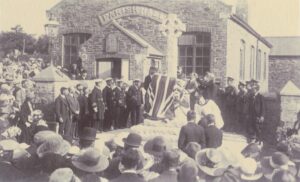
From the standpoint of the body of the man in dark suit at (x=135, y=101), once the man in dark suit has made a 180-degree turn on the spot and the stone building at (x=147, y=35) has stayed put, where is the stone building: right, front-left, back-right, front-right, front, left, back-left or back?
front

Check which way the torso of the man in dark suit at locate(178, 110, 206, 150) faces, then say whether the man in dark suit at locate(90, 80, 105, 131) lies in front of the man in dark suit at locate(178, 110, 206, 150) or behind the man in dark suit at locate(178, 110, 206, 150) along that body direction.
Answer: in front

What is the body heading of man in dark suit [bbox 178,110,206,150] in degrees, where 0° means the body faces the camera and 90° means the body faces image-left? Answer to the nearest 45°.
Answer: approximately 180°

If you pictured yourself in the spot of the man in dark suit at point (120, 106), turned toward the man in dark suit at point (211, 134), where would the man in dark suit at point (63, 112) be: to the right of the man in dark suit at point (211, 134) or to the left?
right

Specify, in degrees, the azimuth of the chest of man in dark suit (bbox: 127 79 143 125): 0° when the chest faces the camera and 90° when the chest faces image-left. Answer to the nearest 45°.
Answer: approximately 0°

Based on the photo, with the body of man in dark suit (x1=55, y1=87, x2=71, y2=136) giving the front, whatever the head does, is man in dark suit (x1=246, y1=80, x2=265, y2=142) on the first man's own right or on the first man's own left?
on the first man's own left

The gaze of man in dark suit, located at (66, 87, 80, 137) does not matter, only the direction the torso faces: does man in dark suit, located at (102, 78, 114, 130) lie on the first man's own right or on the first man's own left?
on the first man's own left

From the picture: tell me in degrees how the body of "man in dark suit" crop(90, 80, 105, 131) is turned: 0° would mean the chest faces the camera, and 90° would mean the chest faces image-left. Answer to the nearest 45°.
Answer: approximately 315°

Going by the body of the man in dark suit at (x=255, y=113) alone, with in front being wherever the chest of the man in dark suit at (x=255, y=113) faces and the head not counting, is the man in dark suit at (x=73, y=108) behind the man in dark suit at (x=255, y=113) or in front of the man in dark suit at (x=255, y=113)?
in front

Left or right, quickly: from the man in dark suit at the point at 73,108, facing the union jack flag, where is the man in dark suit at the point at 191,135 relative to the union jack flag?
right

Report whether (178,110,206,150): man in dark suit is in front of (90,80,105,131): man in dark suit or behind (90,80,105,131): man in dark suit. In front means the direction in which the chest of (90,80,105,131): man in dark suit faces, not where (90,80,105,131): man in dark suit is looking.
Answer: in front

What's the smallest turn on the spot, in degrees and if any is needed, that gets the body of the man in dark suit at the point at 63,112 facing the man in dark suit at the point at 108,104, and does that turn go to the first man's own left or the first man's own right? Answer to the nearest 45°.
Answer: approximately 90° to the first man's own left

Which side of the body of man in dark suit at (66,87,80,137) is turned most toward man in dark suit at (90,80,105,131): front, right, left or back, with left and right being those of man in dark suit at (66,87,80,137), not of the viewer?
left

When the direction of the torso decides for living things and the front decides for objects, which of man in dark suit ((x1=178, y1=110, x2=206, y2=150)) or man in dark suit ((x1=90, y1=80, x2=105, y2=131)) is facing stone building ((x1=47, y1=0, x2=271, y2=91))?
man in dark suit ((x1=178, y1=110, x2=206, y2=150))

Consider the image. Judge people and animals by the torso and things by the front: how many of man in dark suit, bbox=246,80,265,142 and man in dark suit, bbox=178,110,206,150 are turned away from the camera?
1
